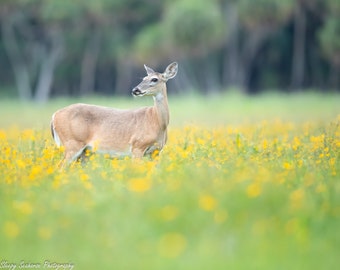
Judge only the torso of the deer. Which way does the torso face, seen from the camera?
to the viewer's right

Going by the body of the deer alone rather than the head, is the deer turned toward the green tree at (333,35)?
no
